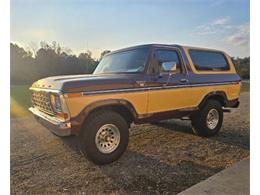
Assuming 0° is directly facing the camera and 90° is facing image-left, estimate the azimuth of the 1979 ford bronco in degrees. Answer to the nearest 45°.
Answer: approximately 45°
